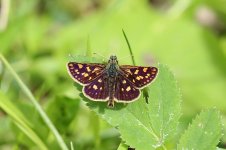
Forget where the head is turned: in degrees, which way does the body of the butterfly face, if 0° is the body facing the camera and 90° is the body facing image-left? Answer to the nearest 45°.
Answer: approximately 180°
